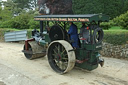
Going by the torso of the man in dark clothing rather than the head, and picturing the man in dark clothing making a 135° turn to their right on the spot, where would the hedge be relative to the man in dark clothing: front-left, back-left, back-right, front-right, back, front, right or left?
front

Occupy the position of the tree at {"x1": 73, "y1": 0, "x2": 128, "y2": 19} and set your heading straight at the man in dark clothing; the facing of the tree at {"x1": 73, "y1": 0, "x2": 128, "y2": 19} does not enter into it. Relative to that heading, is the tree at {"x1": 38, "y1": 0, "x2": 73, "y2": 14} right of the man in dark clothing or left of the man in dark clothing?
right
